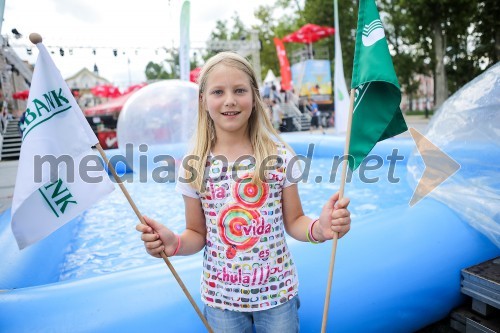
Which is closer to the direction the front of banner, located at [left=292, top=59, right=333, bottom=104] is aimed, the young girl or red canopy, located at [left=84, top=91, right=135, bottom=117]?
the young girl

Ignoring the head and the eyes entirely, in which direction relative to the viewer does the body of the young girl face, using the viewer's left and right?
facing the viewer

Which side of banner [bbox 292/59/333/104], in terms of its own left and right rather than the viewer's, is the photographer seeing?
front

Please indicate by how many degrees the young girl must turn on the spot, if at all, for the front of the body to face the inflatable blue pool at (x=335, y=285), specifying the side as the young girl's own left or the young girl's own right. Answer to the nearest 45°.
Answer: approximately 135° to the young girl's own left

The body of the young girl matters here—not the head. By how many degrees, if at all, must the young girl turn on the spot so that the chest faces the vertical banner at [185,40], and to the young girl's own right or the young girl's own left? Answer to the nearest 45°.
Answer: approximately 180°

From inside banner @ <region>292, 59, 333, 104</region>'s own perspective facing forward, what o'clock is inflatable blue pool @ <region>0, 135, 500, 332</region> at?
The inflatable blue pool is roughly at 12 o'clock from the banner.

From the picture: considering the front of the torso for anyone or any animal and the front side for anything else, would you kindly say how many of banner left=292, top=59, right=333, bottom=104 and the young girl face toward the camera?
2

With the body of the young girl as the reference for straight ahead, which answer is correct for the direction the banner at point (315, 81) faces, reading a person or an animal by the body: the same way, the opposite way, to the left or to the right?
the same way

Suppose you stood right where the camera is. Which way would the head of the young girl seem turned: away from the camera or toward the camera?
toward the camera

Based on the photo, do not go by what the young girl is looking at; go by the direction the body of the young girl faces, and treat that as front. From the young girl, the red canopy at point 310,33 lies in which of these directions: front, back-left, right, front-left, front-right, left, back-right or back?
back
